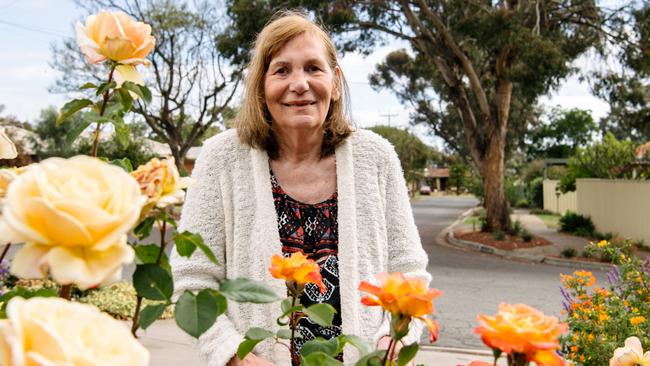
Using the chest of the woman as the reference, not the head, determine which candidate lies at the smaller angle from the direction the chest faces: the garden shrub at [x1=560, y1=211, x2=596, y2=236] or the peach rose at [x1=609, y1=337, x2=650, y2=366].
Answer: the peach rose

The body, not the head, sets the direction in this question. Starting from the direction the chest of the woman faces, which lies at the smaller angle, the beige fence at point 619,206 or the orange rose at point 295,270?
the orange rose

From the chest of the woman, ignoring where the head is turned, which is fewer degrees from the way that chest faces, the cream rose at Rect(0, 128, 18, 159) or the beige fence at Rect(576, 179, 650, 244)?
the cream rose

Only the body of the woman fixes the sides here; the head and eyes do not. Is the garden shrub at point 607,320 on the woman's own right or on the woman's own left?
on the woman's own left

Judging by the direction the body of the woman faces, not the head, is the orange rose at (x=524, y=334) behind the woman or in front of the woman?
in front

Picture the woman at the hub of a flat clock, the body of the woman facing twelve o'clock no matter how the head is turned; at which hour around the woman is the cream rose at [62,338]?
The cream rose is roughly at 12 o'clock from the woman.

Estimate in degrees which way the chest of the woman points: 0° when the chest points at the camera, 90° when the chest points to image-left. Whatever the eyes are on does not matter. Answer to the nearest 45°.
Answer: approximately 0°

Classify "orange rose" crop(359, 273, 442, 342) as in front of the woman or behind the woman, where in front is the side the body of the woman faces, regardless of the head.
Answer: in front

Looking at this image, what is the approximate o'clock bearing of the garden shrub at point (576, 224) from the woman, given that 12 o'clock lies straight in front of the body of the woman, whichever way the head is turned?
The garden shrub is roughly at 7 o'clock from the woman.

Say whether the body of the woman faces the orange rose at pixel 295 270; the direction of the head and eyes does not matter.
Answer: yes

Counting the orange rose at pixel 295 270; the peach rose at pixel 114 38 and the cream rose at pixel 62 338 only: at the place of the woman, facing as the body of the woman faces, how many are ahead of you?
3
